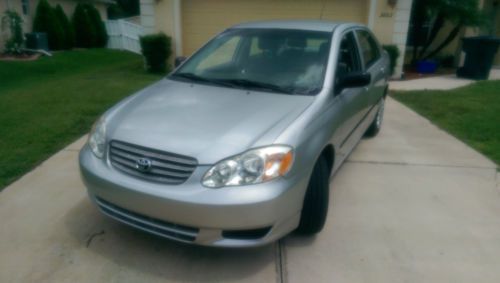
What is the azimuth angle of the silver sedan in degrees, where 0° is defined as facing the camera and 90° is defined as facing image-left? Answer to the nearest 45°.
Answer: approximately 45°

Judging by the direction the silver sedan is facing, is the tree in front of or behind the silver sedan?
behind

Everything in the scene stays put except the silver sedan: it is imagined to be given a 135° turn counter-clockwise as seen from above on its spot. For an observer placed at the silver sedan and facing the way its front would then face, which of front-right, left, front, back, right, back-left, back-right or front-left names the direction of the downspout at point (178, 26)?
left

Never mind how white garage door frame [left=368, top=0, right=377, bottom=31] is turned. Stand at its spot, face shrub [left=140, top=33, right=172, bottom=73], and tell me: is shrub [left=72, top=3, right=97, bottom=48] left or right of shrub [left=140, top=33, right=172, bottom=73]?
right

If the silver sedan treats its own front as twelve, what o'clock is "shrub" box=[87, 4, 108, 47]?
The shrub is roughly at 4 o'clock from the silver sedan.

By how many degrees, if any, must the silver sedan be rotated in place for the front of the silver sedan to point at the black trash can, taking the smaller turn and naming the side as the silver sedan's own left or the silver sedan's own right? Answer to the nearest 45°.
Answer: approximately 180°

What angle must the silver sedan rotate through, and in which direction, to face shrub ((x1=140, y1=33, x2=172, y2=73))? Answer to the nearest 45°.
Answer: approximately 135° to its right

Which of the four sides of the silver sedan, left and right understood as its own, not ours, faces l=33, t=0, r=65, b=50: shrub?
right

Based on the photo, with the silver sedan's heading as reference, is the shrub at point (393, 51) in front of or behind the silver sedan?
behind
